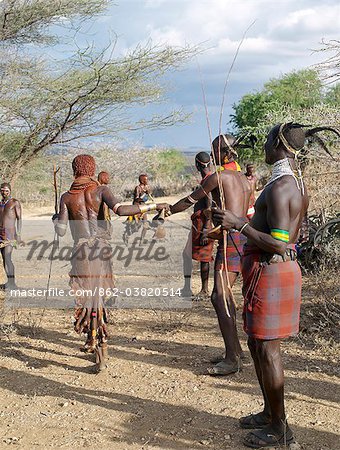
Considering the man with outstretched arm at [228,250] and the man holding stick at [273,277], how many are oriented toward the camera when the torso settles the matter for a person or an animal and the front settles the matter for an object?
0

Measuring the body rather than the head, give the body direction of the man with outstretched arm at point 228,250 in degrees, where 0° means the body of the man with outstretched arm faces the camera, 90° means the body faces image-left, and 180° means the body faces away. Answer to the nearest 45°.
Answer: approximately 135°

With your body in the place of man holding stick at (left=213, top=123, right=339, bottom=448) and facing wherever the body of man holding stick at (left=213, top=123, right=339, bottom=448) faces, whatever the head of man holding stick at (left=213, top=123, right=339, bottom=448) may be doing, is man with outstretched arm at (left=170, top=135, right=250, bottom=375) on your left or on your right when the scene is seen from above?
on your right

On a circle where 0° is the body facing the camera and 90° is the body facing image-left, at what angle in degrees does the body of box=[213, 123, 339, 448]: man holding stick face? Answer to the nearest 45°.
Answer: approximately 90°

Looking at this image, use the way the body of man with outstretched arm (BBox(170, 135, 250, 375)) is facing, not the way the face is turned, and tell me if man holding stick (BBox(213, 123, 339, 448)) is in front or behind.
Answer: behind
